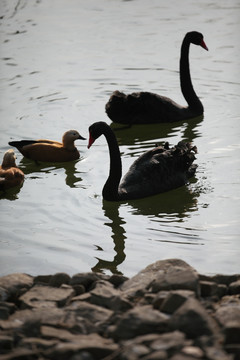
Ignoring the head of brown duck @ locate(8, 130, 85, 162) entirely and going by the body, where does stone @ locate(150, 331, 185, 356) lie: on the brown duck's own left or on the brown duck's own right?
on the brown duck's own right

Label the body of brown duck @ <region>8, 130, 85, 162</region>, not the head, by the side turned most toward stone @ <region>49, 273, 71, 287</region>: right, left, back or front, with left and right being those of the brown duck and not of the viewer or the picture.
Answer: right

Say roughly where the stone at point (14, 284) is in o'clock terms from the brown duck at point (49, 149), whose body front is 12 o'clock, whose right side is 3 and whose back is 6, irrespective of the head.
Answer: The stone is roughly at 3 o'clock from the brown duck.

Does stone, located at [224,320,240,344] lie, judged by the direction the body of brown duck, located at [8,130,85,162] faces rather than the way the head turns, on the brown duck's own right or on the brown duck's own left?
on the brown duck's own right

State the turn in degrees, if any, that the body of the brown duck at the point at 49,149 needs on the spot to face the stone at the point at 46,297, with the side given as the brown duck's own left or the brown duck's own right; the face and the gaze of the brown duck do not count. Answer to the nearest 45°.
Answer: approximately 90° to the brown duck's own right

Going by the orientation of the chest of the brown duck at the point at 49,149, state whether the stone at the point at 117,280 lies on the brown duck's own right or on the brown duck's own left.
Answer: on the brown duck's own right

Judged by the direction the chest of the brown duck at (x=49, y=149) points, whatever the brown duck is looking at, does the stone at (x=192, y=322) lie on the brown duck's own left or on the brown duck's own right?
on the brown duck's own right

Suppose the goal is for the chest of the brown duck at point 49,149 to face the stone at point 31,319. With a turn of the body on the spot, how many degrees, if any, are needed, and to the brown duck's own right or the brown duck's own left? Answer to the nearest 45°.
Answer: approximately 90° to the brown duck's own right

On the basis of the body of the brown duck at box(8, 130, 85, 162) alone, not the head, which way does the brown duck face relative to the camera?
to the viewer's right
